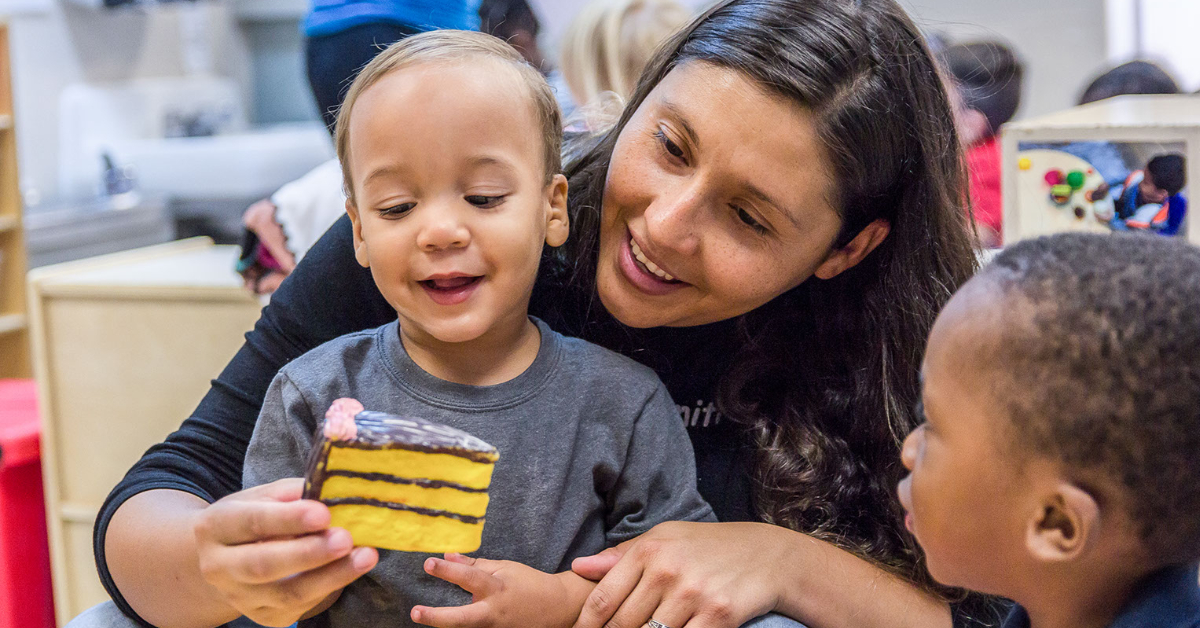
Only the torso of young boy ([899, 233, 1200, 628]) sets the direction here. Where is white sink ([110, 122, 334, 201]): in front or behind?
in front

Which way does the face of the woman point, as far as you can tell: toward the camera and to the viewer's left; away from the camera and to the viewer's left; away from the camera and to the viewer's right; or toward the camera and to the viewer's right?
toward the camera and to the viewer's left
